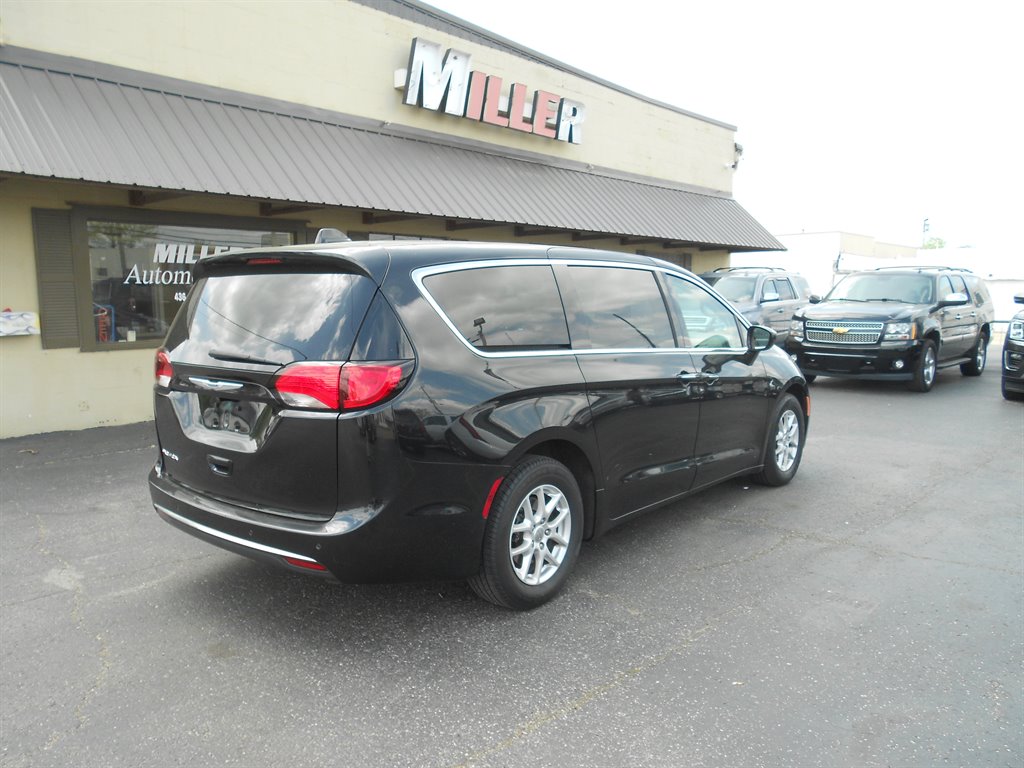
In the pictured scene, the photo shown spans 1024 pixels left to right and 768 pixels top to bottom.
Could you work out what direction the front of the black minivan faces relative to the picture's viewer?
facing away from the viewer and to the right of the viewer

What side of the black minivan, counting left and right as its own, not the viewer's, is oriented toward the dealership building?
left

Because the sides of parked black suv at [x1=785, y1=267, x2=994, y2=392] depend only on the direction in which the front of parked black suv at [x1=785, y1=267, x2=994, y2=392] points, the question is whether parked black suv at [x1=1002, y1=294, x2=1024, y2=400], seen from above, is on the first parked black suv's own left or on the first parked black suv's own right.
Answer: on the first parked black suv's own left

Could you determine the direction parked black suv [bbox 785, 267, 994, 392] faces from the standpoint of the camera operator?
facing the viewer and to the left of the viewer

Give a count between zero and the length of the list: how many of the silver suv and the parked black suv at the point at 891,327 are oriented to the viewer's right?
0

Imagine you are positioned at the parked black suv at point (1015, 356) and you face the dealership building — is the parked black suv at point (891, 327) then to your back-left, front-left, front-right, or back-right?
front-right

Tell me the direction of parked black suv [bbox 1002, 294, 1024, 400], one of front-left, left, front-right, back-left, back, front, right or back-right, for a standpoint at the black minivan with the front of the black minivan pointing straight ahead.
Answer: front

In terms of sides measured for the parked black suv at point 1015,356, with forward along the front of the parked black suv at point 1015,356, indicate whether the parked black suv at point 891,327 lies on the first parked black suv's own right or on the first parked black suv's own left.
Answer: on the first parked black suv's own right

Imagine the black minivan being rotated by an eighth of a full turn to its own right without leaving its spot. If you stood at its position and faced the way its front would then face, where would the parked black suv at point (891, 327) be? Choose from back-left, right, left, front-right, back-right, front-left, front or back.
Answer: front-left

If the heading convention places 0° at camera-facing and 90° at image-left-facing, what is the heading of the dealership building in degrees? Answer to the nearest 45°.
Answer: approximately 315°
